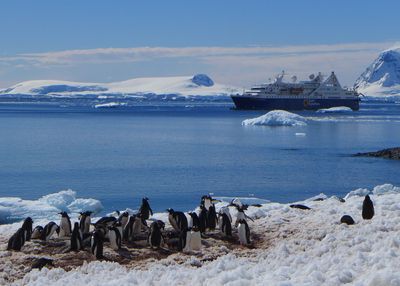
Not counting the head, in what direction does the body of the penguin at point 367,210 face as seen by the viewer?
away from the camera

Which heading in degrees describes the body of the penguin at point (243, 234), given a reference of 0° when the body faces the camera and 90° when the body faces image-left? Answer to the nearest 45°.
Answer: approximately 45°

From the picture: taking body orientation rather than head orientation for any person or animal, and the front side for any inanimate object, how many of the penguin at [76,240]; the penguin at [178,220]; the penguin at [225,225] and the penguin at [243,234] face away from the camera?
1

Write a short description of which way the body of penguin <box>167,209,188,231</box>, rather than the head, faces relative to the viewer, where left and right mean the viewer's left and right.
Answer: facing to the left of the viewer

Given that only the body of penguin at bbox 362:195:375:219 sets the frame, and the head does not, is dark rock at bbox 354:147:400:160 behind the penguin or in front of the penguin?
in front

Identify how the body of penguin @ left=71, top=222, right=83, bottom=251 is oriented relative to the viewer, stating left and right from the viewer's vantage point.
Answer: facing away from the viewer

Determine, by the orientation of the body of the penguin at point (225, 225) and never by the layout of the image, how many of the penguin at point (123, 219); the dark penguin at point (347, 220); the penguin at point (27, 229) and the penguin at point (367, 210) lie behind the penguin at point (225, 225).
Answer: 2

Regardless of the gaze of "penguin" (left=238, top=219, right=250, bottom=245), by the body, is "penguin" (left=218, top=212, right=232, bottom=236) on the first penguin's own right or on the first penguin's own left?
on the first penguin's own right

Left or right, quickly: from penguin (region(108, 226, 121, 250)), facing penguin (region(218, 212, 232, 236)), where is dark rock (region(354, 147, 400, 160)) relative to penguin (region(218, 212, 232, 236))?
left

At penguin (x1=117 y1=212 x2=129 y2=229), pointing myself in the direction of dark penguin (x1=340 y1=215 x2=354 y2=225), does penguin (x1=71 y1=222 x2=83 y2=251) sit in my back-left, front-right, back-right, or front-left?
back-right

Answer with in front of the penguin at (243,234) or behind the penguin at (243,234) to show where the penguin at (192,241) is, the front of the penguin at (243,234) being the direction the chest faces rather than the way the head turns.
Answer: in front
